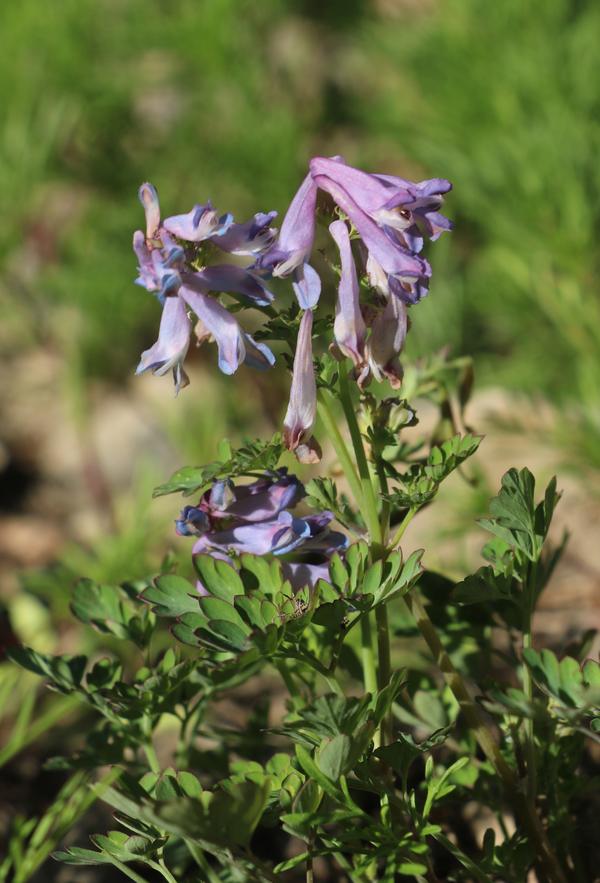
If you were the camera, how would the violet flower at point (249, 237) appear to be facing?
facing to the right of the viewer
